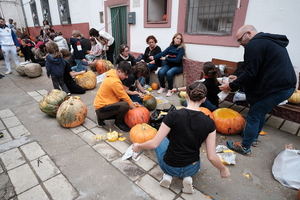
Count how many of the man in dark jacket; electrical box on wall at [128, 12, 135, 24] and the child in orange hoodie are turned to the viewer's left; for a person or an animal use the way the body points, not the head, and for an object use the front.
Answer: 1

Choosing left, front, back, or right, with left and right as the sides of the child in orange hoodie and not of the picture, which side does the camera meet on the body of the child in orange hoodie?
right

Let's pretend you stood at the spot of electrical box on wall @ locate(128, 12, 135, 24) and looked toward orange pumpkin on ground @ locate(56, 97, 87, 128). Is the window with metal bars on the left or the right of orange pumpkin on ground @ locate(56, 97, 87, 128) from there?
left

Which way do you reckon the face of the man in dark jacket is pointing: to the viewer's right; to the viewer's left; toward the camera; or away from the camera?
to the viewer's left

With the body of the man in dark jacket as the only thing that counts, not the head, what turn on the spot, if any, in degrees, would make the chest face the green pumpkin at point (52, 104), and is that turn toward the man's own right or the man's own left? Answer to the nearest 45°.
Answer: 0° — they already face it

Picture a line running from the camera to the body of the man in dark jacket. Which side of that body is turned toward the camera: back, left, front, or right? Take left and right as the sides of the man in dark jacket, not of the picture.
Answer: left

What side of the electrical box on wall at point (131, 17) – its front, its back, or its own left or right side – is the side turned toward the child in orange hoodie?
front

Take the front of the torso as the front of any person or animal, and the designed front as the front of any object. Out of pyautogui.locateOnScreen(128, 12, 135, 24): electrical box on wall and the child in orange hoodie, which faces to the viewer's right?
the child in orange hoodie

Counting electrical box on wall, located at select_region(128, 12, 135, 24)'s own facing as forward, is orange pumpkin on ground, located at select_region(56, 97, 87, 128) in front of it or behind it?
in front

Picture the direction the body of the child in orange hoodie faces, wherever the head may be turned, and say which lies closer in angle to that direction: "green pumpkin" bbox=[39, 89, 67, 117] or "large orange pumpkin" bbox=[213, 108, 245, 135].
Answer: the large orange pumpkin

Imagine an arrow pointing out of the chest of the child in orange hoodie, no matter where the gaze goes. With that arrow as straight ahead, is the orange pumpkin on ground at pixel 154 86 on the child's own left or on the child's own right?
on the child's own left

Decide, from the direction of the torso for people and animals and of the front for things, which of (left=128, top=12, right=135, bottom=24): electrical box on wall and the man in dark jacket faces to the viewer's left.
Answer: the man in dark jacket
